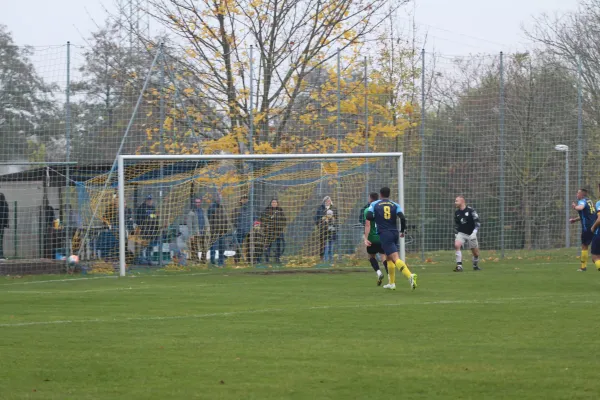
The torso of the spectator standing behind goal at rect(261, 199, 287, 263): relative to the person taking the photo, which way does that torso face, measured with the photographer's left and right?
facing the viewer

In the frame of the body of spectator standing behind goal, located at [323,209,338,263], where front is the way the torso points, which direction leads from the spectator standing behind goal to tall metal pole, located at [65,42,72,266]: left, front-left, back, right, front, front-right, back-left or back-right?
front-right

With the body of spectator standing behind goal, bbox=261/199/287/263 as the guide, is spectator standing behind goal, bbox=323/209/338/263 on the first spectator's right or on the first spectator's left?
on the first spectator's left

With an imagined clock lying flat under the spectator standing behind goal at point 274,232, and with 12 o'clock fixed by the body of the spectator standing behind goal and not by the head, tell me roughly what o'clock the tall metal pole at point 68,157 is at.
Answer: The tall metal pole is roughly at 3 o'clock from the spectator standing behind goal.

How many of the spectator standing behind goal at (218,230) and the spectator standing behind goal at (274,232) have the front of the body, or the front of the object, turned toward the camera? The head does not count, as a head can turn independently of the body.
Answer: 2

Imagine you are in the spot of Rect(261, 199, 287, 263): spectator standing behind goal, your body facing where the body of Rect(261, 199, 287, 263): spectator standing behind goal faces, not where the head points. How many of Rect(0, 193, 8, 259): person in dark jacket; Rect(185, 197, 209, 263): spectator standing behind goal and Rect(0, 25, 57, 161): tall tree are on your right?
3

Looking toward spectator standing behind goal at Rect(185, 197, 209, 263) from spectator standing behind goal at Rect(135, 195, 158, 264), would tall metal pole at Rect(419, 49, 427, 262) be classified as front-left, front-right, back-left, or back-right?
front-left

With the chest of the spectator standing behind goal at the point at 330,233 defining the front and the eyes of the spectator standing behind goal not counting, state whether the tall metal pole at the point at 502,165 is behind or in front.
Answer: behind

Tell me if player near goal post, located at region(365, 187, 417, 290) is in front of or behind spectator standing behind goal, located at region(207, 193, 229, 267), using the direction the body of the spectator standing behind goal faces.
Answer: in front

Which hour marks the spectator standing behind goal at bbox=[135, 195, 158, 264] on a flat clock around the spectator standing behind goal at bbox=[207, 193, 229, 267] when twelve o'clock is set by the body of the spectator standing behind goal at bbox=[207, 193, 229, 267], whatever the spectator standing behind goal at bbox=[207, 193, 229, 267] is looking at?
the spectator standing behind goal at bbox=[135, 195, 158, 264] is roughly at 3 o'clock from the spectator standing behind goal at bbox=[207, 193, 229, 267].
